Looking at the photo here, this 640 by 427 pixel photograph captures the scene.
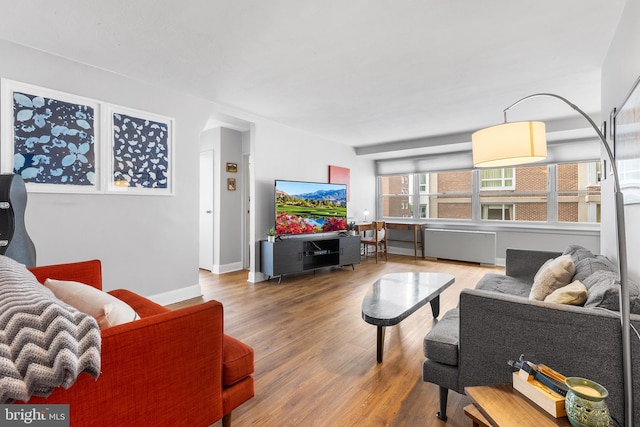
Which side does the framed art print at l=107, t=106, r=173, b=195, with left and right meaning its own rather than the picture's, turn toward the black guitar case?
right

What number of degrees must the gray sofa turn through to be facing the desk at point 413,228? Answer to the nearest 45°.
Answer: approximately 45° to its right

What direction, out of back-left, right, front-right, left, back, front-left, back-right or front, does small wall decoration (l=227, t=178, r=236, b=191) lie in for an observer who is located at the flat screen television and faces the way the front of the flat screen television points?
back-right

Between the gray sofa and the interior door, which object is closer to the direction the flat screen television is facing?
the gray sofa

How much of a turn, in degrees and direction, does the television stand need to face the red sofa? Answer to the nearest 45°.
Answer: approximately 45° to its right

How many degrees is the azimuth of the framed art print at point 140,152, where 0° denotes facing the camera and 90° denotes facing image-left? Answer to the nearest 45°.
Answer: approximately 315°

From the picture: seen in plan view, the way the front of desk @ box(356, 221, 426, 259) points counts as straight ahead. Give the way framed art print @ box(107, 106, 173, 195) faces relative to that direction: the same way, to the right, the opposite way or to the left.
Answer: to the left

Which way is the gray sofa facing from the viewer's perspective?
to the viewer's left
